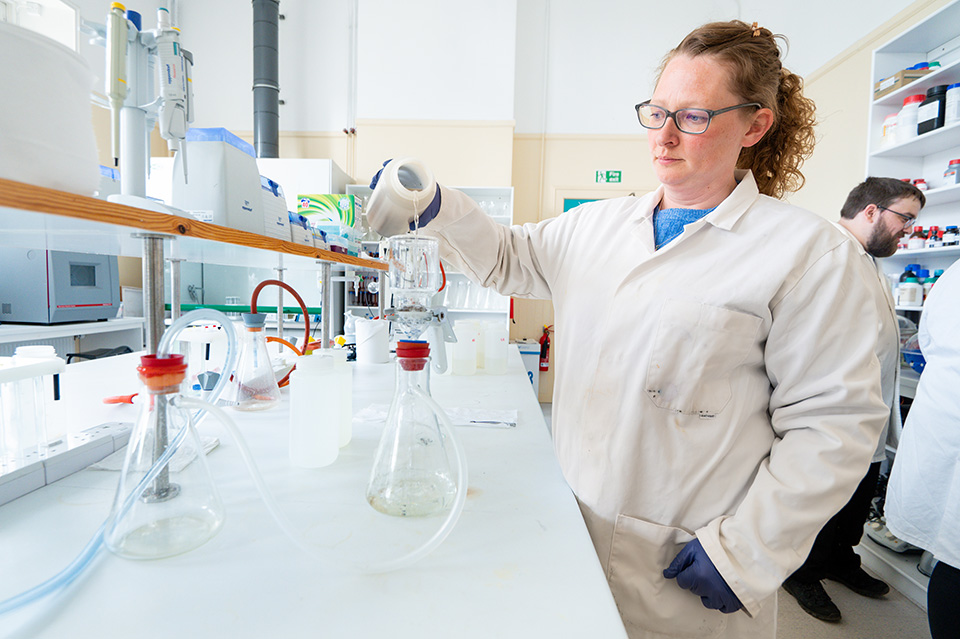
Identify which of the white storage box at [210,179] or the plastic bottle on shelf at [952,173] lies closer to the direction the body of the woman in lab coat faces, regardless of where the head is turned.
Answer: the white storage box

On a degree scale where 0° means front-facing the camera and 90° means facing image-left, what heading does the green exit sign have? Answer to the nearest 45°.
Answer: approximately 0°

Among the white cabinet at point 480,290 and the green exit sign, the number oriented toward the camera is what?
2

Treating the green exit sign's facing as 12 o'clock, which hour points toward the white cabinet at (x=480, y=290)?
The white cabinet is roughly at 2 o'clock from the green exit sign.

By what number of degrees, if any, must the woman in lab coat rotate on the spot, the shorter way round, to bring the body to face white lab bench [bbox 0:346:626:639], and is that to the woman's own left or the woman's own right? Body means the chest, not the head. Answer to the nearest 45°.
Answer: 0° — they already face it

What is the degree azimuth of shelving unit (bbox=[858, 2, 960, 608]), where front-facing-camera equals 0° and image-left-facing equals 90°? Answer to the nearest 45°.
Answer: approximately 45°

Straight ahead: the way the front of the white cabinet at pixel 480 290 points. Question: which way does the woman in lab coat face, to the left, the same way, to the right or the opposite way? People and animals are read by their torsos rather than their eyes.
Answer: to the right

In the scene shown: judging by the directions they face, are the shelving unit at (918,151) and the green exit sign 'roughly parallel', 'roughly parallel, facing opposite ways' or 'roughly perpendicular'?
roughly perpendicular

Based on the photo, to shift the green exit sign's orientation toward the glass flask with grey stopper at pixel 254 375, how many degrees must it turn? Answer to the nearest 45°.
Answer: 0° — it already faces it

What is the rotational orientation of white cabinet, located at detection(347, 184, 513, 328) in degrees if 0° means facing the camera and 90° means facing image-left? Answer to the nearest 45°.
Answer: approximately 0°

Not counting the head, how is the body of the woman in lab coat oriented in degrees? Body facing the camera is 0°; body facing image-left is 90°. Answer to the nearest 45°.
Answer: approximately 45°

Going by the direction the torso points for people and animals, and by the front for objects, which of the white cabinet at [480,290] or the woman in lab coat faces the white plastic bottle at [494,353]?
the white cabinet

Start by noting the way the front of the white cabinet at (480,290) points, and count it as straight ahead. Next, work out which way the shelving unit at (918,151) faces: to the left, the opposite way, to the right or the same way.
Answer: to the right

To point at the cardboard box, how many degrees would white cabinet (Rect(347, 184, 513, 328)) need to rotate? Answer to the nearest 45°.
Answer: approximately 45° to its left

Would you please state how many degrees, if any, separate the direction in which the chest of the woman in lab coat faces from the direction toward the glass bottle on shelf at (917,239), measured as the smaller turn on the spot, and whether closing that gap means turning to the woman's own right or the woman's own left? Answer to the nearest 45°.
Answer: approximately 180°
